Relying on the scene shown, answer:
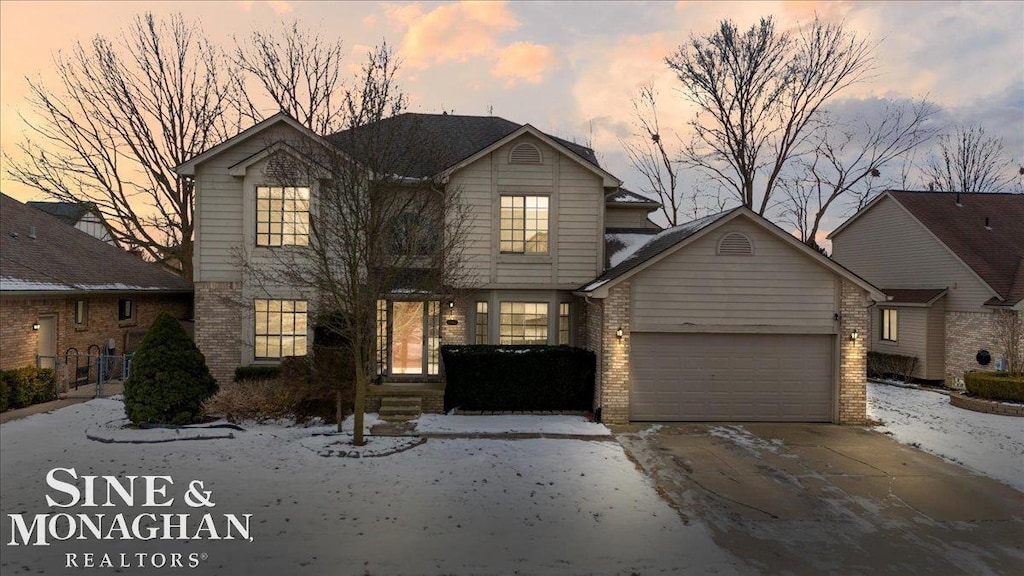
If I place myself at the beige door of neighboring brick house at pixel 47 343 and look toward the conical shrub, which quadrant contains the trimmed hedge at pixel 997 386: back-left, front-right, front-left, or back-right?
front-left

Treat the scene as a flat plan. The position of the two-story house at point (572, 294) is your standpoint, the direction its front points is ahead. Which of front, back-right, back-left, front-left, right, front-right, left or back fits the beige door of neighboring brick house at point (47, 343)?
right

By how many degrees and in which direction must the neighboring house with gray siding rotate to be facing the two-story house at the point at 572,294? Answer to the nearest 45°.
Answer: approximately 90° to its right

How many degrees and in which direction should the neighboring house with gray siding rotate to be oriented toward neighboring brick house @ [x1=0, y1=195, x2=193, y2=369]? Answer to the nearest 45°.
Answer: approximately 90° to its right

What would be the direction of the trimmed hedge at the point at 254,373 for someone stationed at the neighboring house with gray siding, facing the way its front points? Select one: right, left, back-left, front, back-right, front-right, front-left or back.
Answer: right

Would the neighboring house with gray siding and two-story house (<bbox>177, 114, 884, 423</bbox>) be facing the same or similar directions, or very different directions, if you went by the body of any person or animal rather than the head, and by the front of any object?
same or similar directions

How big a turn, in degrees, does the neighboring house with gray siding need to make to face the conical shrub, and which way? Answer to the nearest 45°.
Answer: approximately 90° to its right

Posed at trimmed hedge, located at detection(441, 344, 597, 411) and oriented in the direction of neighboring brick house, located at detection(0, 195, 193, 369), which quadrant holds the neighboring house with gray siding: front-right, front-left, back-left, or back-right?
back-right

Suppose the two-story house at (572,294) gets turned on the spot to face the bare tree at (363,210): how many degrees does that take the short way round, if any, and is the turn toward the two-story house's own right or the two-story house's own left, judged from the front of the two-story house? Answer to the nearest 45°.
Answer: approximately 45° to the two-story house's own right

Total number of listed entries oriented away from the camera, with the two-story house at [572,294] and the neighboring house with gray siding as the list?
0

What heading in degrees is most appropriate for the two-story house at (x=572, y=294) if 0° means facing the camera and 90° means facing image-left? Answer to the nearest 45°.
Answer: approximately 0°
